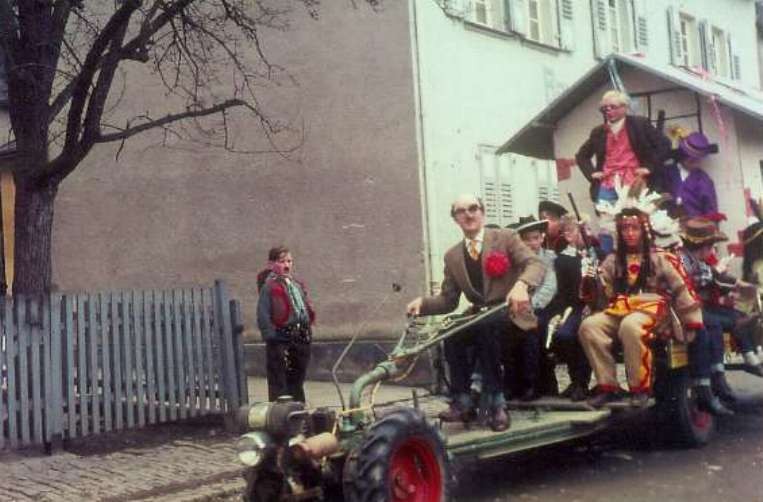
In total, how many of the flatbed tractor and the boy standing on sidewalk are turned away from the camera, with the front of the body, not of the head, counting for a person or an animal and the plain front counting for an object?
0

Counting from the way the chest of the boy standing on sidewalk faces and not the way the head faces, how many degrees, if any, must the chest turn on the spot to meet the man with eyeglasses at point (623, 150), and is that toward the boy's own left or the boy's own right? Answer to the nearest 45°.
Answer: approximately 45° to the boy's own left

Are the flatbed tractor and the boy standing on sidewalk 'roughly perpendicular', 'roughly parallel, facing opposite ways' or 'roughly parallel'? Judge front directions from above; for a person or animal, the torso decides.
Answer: roughly perpendicular

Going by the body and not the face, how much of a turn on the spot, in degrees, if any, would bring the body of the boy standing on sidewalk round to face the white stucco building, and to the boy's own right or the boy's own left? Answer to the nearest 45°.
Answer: approximately 90° to the boy's own left

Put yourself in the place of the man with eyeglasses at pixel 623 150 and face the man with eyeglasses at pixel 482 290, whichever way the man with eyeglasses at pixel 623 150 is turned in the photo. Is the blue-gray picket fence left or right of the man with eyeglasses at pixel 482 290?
right

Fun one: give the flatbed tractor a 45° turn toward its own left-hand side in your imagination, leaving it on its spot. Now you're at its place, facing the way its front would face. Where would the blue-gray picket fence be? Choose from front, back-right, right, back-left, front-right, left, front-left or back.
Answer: back-right

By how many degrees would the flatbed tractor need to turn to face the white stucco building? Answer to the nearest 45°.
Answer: approximately 135° to its right

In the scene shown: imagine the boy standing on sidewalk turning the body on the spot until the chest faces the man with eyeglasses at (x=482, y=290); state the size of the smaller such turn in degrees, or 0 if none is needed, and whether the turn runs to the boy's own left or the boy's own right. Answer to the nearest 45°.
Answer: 0° — they already face them

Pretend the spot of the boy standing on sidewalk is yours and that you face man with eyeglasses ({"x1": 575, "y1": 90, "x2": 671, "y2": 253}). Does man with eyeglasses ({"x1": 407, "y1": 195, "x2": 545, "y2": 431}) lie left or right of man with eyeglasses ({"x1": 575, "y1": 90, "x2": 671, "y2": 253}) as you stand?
right

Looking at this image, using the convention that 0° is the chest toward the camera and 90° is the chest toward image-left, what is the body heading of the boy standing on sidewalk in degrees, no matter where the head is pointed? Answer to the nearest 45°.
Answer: approximately 315°
